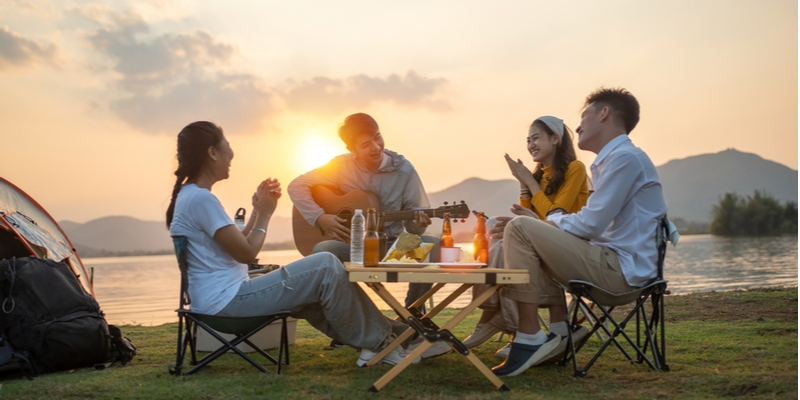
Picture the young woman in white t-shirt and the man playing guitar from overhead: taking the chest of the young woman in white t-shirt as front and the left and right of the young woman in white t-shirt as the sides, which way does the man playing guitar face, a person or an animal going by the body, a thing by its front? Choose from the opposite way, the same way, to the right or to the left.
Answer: to the right

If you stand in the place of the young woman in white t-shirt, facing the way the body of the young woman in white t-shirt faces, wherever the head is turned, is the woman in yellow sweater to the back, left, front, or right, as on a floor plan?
front

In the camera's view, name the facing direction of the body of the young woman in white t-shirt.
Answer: to the viewer's right

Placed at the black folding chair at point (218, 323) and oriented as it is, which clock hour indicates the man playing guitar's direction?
The man playing guitar is roughly at 10 o'clock from the black folding chair.

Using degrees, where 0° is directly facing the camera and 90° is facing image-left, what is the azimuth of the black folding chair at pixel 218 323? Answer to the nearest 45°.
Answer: approximately 270°

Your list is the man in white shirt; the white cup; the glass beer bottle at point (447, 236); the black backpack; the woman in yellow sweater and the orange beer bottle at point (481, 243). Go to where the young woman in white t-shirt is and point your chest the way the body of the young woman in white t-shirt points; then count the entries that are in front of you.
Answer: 5

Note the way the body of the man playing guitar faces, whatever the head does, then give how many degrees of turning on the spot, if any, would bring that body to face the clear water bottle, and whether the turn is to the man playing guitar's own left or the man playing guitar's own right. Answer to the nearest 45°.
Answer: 0° — they already face it

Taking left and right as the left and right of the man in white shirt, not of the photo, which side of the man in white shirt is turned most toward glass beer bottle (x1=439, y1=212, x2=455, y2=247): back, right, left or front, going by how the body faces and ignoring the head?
front

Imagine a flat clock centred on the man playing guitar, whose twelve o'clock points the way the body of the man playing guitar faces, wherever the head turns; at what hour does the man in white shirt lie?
The man in white shirt is roughly at 11 o'clock from the man playing guitar.

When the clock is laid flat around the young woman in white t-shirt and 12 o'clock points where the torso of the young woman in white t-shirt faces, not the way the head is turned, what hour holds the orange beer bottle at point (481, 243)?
The orange beer bottle is roughly at 12 o'clock from the young woman in white t-shirt.

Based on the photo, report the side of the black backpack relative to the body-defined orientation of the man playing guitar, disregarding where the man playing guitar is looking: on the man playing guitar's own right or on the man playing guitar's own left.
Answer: on the man playing guitar's own right

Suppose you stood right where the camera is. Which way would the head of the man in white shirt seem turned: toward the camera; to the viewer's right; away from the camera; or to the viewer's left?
to the viewer's left

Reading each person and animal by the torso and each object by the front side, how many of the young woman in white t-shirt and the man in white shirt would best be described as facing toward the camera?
0
